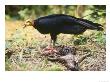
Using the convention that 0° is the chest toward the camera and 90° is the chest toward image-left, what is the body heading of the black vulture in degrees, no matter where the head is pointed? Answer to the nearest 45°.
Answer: approximately 90°
